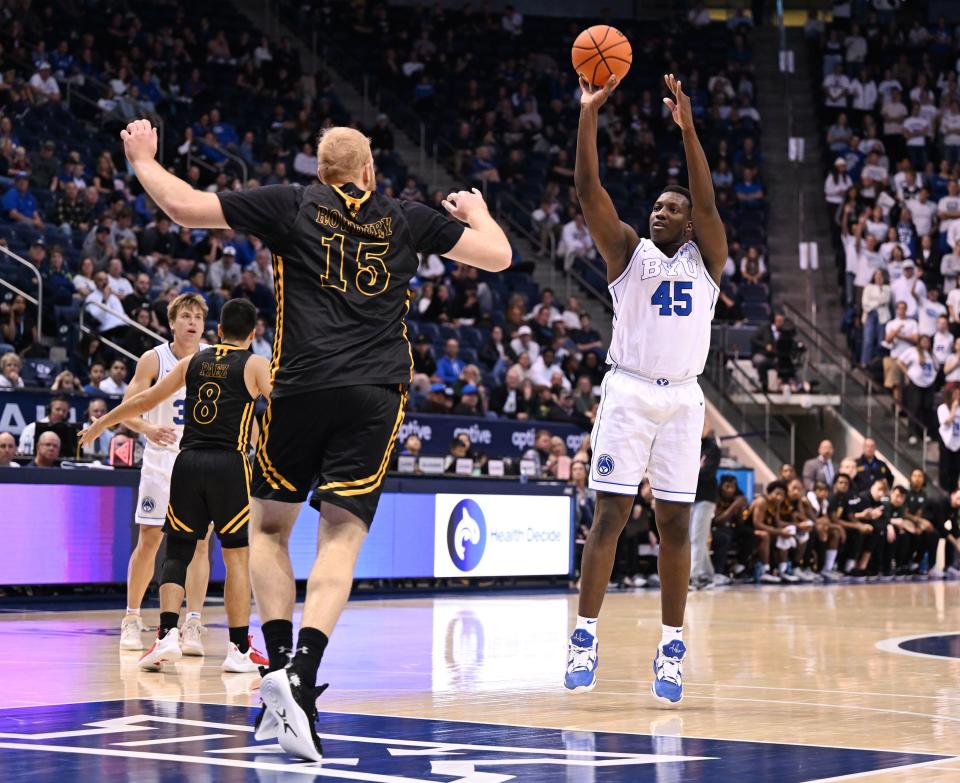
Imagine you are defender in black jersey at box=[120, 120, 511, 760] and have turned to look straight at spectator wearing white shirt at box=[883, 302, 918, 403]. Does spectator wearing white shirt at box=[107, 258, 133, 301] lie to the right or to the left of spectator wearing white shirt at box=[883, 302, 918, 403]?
left

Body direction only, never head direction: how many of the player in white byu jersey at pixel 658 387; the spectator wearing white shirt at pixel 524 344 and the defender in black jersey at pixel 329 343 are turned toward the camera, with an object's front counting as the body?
2

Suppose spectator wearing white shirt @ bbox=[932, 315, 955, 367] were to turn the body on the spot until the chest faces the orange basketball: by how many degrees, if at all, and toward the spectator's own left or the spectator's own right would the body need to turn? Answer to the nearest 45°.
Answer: approximately 45° to the spectator's own left

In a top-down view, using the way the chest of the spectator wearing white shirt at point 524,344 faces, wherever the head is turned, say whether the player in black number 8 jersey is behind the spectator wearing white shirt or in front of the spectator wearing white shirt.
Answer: in front

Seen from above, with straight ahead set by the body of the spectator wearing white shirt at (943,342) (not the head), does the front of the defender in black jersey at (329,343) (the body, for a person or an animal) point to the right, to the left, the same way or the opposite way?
to the right

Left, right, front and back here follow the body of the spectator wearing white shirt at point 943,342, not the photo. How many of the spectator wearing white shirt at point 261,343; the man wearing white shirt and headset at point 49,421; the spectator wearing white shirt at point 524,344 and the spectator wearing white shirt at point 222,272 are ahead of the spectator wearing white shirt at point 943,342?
4

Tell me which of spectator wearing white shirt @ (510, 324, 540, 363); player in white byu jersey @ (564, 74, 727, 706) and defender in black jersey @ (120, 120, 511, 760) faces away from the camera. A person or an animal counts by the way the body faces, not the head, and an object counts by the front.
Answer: the defender in black jersey

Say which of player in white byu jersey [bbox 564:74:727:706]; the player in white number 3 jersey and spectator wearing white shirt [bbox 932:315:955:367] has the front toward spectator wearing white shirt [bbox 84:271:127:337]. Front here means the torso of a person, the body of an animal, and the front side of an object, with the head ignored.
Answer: spectator wearing white shirt [bbox 932:315:955:367]

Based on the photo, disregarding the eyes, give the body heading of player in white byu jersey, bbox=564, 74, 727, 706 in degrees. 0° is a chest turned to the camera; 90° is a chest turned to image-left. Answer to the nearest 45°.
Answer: approximately 0°

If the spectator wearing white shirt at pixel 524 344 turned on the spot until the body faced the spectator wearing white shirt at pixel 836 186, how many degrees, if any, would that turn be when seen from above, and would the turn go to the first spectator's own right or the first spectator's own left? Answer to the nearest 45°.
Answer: approximately 135° to the first spectator's own left

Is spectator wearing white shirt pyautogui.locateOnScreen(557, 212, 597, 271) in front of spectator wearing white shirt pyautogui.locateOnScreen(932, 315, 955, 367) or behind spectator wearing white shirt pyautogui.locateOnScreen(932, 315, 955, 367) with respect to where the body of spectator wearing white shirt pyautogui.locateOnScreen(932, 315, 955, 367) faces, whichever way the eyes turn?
in front

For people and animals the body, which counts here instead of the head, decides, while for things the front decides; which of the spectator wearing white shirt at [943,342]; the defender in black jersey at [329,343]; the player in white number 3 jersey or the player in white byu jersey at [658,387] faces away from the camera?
the defender in black jersey

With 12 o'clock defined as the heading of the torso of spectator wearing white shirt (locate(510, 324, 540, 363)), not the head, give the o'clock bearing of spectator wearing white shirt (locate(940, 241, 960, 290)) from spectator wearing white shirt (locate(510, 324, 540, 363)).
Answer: spectator wearing white shirt (locate(940, 241, 960, 290)) is roughly at 8 o'clock from spectator wearing white shirt (locate(510, 324, 540, 363)).

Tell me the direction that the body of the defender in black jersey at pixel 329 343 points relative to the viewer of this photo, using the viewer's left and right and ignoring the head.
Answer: facing away from the viewer

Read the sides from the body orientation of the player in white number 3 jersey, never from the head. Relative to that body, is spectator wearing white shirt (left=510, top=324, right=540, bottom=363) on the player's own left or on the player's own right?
on the player's own left

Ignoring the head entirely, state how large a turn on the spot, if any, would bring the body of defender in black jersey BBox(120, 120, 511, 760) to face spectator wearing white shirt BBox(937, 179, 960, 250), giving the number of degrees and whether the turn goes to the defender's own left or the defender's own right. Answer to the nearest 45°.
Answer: approximately 45° to the defender's own right
